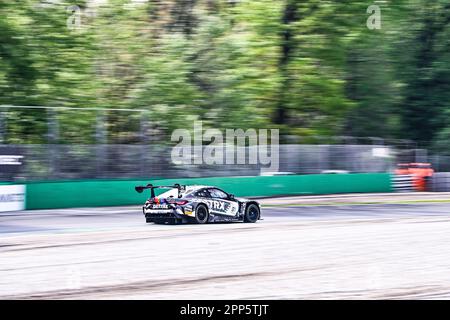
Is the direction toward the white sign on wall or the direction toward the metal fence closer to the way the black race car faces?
the metal fence

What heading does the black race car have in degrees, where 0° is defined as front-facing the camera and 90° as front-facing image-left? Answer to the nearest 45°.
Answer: approximately 225°

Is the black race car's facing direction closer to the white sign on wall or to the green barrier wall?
the green barrier wall

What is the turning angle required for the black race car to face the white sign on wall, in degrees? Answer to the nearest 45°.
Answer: approximately 90° to its left

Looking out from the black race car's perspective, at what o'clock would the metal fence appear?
The metal fence is roughly at 10 o'clock from the black race car.
